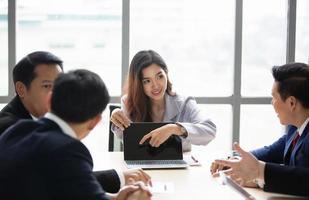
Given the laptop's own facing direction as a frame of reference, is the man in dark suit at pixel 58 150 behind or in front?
in front

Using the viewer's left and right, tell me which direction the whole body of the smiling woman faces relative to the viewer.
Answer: facing the viewer

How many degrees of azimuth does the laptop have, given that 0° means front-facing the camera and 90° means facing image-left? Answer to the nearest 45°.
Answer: approximately 0°

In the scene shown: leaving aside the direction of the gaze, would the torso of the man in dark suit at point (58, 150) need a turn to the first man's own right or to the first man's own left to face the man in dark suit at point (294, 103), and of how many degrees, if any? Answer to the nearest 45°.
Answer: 0° — they already face them

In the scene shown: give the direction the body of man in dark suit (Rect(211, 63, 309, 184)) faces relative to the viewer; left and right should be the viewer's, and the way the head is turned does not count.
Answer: facing the viewer and to the left of the viewer

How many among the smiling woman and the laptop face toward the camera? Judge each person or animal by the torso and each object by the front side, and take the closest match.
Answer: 2

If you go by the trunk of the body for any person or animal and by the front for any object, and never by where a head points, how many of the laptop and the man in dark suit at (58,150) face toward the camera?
1

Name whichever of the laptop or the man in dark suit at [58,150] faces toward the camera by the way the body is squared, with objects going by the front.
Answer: the laptop
